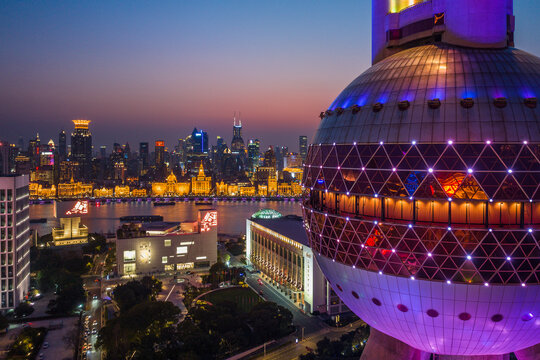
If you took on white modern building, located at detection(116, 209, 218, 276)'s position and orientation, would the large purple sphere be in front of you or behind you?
in front

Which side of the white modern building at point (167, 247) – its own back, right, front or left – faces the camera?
front

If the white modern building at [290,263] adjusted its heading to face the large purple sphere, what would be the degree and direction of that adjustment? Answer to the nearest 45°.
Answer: approximately 45° to its left

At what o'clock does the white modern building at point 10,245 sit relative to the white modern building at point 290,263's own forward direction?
the white modern building at point 10,245 is roughly at 1 o'clock from the white modern building at point 290,263.

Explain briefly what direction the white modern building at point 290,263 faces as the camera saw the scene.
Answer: facing the viewer and to the left of the viewer
